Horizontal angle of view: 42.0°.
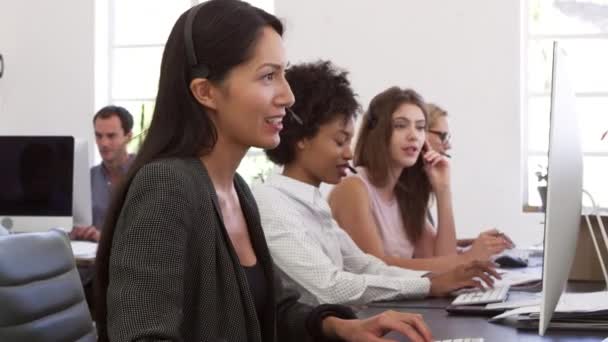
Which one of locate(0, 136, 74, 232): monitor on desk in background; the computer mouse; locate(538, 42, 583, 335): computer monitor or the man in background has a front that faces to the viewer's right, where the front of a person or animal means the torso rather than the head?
the computer mouse

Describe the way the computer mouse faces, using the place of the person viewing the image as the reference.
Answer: facing to the right of the viewer

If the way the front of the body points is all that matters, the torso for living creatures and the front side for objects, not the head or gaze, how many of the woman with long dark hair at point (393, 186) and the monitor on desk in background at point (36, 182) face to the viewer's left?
0

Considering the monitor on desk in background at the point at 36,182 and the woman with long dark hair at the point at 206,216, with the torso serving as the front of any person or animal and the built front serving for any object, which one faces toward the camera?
the monitor on desk in background

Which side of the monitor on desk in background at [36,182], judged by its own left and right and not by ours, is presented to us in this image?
front

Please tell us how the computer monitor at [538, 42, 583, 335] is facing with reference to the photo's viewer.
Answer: facing to the left of the viewer

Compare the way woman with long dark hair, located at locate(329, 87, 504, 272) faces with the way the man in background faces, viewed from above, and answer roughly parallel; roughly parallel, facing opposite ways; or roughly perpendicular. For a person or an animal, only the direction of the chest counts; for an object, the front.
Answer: roughly perpendicular

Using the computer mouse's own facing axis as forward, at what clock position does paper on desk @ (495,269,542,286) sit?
The paper on desk is roughly at 3 o'clock from the computer mouse.

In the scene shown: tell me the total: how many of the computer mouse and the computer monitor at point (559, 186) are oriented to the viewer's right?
1

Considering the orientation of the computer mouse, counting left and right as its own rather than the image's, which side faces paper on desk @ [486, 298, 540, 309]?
right

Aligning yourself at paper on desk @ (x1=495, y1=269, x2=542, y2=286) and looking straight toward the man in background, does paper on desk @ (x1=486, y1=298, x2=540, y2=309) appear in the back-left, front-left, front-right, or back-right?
back-left

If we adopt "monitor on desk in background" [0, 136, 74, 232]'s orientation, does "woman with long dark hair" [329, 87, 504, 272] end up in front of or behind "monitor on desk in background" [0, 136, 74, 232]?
in front

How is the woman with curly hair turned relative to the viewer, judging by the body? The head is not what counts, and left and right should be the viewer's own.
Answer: facing to the right of the viewer

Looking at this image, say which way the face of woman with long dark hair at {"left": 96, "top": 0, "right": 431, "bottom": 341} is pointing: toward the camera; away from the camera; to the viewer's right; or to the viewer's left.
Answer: to the viewer's right

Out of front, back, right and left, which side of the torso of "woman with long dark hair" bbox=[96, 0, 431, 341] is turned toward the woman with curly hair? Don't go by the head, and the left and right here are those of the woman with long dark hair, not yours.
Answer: left

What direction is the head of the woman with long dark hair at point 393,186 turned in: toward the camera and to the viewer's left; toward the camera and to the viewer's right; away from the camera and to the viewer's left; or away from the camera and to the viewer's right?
toward the camera and to the viewer's right

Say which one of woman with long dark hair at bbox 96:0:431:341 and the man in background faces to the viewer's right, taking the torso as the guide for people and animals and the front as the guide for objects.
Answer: the woman with long dark hair

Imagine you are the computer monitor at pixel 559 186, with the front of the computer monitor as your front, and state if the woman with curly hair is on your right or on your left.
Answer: on your right
